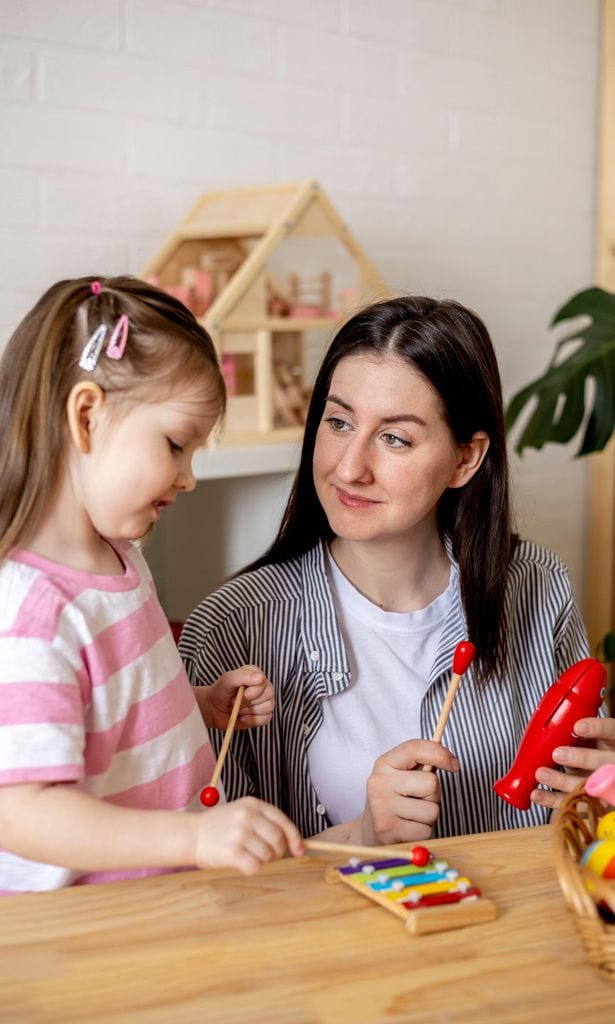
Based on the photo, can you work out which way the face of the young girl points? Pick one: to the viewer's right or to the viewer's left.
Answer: to the viewer's right

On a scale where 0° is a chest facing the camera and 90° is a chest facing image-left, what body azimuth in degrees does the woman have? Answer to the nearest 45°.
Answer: approximately 0°

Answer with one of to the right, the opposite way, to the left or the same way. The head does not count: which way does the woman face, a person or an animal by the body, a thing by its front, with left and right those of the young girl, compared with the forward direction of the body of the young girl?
to the right

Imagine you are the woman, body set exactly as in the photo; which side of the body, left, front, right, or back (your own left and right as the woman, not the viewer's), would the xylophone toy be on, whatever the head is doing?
front

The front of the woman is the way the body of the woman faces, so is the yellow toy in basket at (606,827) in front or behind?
in front

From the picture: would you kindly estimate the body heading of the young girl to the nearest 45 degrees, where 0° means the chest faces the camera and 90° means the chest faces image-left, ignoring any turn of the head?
approximately 270°
